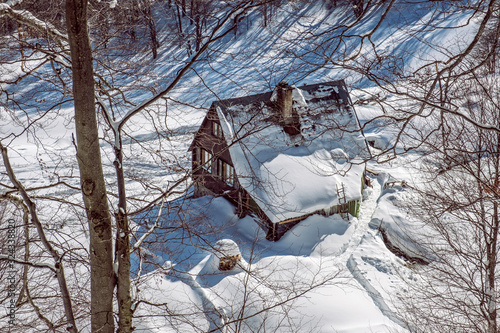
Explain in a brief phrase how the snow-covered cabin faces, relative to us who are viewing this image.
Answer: facing the viewer and to the left of the viewer

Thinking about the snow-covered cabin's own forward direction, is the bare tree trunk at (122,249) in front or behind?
in front
